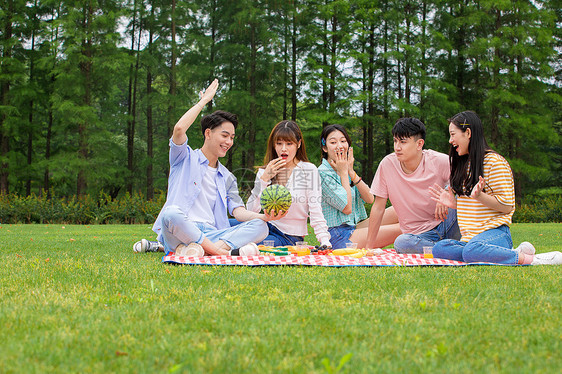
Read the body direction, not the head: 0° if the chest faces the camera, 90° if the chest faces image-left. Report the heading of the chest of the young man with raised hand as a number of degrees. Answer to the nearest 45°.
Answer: approximately 315°

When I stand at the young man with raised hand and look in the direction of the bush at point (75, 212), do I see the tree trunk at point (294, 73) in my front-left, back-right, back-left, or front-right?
front-right

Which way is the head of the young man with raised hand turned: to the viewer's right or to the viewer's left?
to the viewer's right

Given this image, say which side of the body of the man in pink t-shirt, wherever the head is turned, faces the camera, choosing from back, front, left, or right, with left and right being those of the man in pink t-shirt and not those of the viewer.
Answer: front

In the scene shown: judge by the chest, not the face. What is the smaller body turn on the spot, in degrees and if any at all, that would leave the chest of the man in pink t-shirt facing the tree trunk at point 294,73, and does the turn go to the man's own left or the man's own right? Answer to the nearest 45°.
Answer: approximately 180°

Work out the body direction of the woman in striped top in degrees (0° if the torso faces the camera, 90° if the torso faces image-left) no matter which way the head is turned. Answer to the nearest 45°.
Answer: approximately 90°

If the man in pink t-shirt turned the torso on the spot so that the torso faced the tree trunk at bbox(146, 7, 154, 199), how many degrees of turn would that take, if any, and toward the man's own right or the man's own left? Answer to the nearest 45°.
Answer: approximately 135° to the man's own right

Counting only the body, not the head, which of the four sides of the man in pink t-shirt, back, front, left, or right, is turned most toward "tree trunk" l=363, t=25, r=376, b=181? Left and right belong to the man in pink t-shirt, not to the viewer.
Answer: back

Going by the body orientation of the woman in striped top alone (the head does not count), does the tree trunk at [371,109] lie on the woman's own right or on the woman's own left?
on the woman's own right

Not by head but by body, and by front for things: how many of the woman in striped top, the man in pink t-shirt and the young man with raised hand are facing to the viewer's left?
1

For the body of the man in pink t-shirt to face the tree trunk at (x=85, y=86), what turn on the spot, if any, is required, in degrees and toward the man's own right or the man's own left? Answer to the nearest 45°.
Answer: approximately 135° to the man's own right

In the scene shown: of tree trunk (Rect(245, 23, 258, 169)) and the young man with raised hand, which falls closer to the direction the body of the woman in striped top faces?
the young man with raised hand

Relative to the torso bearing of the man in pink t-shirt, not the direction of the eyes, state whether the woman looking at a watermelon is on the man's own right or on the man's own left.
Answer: on the man's own right

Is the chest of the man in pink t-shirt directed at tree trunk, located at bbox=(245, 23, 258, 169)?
no

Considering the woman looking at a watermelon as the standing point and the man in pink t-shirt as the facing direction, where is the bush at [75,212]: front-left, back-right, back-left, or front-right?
back-left
